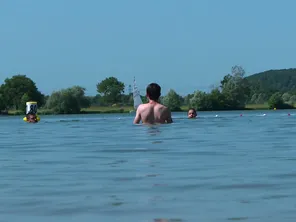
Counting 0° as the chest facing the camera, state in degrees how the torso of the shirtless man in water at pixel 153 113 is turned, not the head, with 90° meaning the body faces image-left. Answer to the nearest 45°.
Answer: approximately 180°
